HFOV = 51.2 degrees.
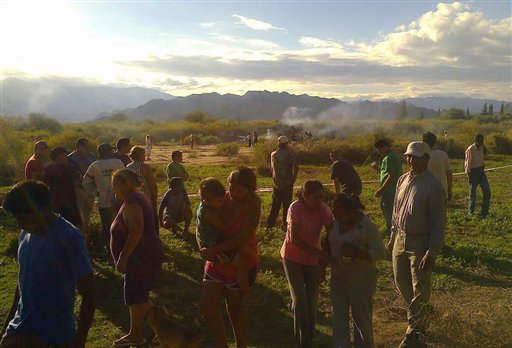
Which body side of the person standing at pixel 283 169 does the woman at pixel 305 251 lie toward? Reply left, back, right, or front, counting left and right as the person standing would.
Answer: back

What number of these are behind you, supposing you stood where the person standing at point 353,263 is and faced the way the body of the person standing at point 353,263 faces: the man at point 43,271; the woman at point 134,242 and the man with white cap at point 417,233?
1

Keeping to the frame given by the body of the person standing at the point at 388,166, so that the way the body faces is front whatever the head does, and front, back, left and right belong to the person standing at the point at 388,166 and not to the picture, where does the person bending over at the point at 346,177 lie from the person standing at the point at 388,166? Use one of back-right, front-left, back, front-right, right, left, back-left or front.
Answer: front-left

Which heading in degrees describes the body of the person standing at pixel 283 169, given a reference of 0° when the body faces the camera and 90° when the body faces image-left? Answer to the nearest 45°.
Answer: approximately 180°

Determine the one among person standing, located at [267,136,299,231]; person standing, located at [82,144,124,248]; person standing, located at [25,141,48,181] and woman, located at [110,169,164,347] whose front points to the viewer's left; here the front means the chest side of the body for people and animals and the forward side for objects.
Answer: the woman

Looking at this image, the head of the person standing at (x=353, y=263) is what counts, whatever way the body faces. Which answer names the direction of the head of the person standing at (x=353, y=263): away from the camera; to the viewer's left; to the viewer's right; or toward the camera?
toward the camera

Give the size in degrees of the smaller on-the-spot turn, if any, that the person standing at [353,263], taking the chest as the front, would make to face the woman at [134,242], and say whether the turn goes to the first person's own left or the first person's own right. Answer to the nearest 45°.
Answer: approximately 45° to the first person's own right

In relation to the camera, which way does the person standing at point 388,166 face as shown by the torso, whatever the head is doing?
to the viewer's left

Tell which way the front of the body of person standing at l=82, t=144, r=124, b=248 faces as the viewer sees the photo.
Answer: away from the camera

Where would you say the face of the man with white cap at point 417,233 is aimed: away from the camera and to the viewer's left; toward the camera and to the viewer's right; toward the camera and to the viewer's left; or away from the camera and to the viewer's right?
toward the camera and to the viewer's left

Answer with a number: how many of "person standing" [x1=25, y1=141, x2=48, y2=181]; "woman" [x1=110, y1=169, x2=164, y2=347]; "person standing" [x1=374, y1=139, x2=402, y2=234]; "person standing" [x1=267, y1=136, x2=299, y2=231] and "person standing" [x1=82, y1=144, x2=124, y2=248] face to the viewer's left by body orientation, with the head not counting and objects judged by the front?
2

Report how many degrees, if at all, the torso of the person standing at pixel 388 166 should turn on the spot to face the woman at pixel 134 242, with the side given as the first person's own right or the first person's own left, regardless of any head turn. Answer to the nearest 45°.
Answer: approximately 45° to the first person's own left

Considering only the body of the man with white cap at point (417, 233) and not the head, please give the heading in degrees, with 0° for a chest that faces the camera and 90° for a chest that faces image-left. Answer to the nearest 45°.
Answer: approximately 45°

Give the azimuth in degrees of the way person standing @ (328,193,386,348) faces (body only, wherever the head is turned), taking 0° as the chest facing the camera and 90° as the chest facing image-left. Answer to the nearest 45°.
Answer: approximately 45°

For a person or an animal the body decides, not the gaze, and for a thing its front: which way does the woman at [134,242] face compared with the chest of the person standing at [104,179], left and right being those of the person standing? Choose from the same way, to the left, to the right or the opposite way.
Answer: to the left

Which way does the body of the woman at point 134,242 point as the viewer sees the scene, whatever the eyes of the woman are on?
to the viewer's left

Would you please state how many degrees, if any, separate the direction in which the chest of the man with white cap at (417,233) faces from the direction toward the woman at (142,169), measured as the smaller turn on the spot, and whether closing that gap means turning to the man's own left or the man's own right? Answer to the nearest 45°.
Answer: approximately 45° to the man's own right
